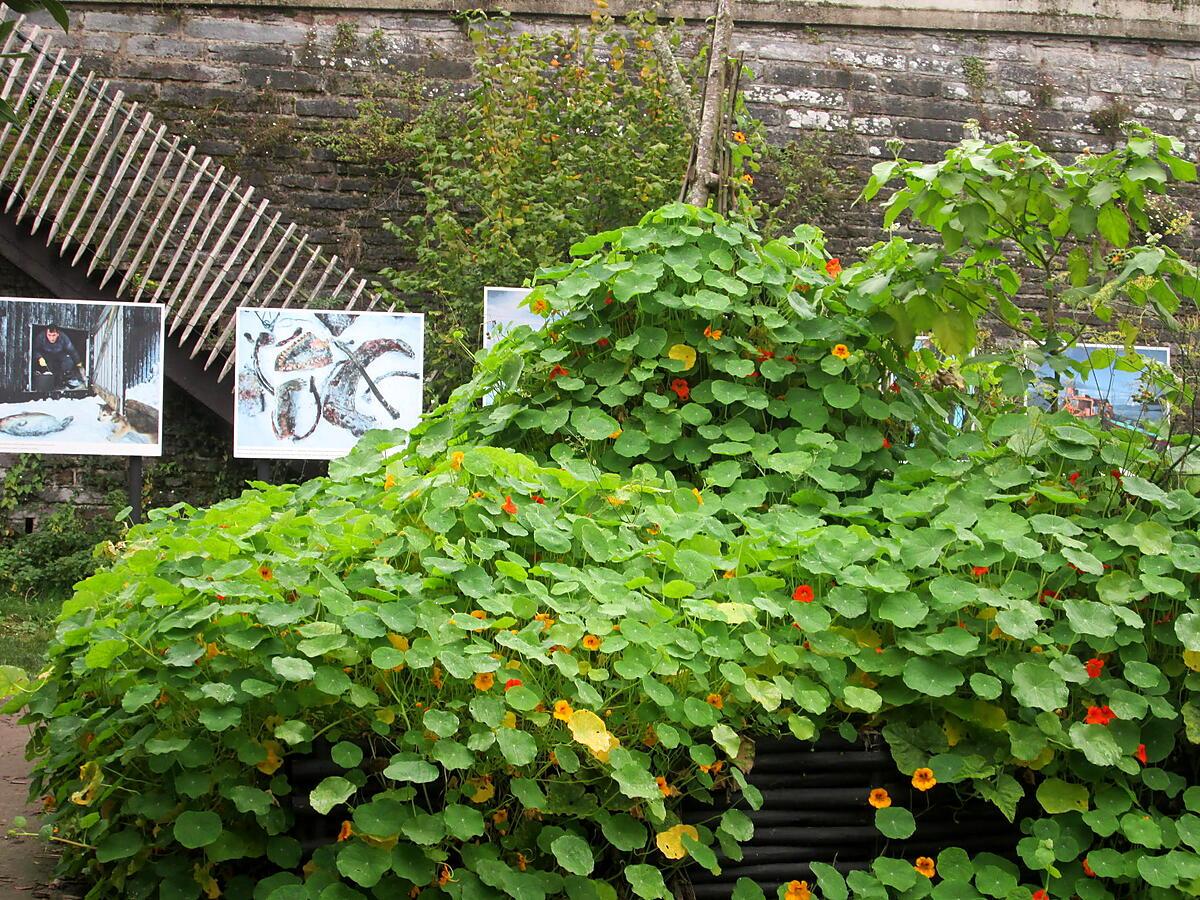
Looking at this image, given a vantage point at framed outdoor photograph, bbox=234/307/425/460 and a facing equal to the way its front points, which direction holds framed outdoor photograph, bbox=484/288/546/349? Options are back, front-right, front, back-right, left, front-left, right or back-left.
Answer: left

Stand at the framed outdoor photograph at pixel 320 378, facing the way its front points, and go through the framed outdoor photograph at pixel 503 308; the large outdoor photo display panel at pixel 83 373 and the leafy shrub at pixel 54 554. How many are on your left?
1

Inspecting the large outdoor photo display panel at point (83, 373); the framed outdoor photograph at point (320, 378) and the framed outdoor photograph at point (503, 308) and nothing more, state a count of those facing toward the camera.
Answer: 3

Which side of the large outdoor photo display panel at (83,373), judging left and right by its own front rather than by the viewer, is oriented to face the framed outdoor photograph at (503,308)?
left

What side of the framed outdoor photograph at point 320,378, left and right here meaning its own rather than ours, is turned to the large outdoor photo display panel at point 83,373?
right

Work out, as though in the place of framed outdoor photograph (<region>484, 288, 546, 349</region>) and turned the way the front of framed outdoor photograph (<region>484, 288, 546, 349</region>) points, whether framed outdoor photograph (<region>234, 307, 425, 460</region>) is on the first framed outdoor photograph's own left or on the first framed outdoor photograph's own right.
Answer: on the first framed outdoor photograph's own right

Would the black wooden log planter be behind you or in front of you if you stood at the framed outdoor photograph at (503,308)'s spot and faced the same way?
in front

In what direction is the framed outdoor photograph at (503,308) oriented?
toward the camera

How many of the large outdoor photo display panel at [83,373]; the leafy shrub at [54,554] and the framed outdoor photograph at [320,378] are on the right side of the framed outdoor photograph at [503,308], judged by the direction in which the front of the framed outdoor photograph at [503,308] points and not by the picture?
3

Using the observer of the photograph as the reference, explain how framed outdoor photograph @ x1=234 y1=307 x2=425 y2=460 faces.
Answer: facing the viewer
